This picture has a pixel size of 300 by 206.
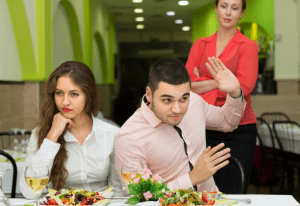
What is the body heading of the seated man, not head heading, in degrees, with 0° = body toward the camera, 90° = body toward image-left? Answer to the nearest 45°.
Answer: approximately 315°

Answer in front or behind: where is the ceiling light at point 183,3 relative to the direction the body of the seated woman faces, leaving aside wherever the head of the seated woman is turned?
behind

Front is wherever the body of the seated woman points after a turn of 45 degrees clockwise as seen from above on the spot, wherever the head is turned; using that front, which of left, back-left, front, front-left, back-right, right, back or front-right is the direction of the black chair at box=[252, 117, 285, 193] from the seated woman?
back

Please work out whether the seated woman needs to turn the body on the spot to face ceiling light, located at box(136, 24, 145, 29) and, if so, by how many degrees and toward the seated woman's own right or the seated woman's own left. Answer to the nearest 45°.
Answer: approximately 180°

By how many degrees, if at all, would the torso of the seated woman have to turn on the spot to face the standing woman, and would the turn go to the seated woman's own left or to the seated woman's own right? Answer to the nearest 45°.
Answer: approximately 90° to the seated woman's own left

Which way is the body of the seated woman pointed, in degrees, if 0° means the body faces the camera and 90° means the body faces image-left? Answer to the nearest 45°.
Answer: approximately 0°
